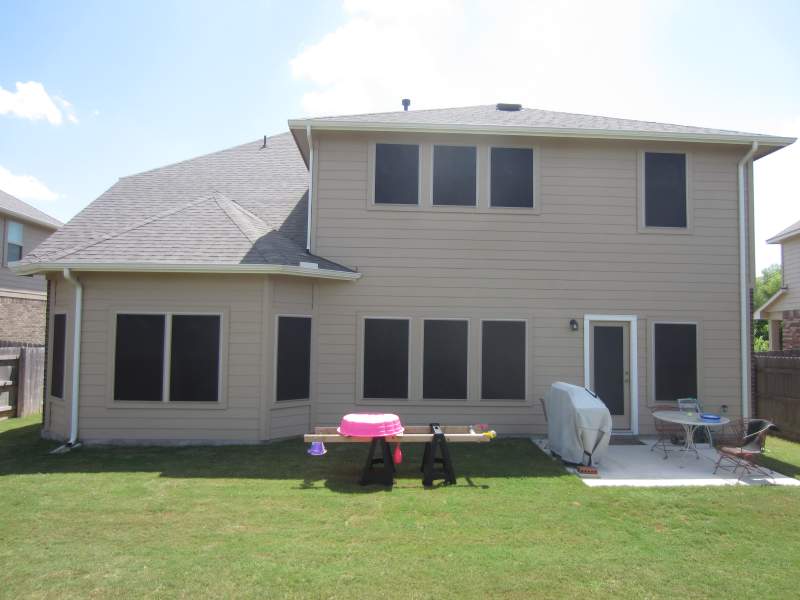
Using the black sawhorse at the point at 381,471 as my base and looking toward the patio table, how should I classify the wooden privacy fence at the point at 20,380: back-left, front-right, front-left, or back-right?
back-left

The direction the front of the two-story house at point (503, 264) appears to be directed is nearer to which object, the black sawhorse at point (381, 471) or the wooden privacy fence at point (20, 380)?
the wooden privacy fence

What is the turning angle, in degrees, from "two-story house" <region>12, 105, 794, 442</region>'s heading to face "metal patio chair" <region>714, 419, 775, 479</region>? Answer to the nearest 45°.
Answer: approximately 135° to its right

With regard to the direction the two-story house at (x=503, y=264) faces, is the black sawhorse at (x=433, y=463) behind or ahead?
behind

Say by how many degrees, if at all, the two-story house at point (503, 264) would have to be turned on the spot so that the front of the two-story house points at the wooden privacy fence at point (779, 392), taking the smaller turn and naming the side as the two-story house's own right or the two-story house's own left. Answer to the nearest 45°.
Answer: approximately 90° to the two-story house's own right

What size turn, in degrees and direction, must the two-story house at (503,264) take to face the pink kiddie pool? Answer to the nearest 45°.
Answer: approximately 135° to its left

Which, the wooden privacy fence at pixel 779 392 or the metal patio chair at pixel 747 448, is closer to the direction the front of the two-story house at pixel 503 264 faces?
the wooden privacy fence

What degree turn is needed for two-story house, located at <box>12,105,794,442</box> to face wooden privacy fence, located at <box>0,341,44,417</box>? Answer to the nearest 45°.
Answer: approximately 90° to its left

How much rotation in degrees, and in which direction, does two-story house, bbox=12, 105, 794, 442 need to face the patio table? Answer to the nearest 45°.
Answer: approximately 135° to its right

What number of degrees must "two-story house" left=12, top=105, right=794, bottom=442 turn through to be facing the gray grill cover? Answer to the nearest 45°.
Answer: approximately 180°

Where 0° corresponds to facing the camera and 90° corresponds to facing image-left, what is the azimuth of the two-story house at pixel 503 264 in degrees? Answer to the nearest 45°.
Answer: approximately 180°
